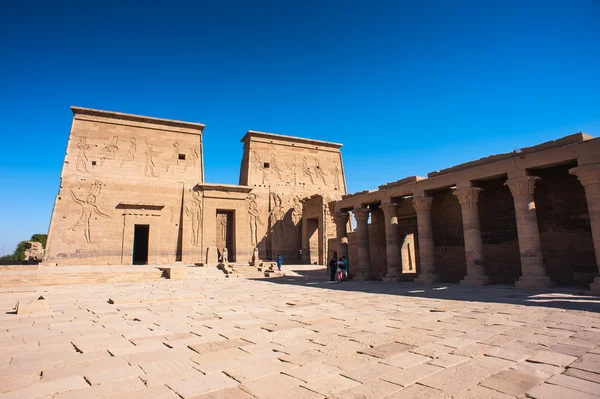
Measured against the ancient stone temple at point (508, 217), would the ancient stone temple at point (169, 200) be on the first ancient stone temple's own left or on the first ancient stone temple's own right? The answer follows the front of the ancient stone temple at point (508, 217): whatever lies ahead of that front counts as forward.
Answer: on the first ancient stone temple's own right

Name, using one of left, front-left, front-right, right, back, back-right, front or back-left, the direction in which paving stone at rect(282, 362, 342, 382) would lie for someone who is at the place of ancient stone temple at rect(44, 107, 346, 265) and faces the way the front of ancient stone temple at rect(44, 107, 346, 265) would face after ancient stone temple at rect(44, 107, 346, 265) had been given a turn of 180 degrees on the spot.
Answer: back-left

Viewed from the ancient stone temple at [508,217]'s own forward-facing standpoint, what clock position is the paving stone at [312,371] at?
The paving stone is roughly at 11 o'clock from the ancient stone temple.

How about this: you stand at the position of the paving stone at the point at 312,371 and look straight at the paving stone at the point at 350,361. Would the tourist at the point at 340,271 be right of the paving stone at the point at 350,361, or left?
left

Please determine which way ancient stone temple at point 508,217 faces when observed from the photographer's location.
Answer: facing the viewer and to the left of the viewer

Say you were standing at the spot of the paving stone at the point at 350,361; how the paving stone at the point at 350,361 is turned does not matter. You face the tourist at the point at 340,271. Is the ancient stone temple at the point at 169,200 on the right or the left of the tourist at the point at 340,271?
left

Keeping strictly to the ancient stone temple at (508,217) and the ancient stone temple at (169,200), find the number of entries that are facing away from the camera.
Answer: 0

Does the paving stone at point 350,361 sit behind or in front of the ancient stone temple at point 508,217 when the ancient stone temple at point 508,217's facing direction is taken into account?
in front

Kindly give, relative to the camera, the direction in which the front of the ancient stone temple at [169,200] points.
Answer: facing the viewer and to the right of the viewer
